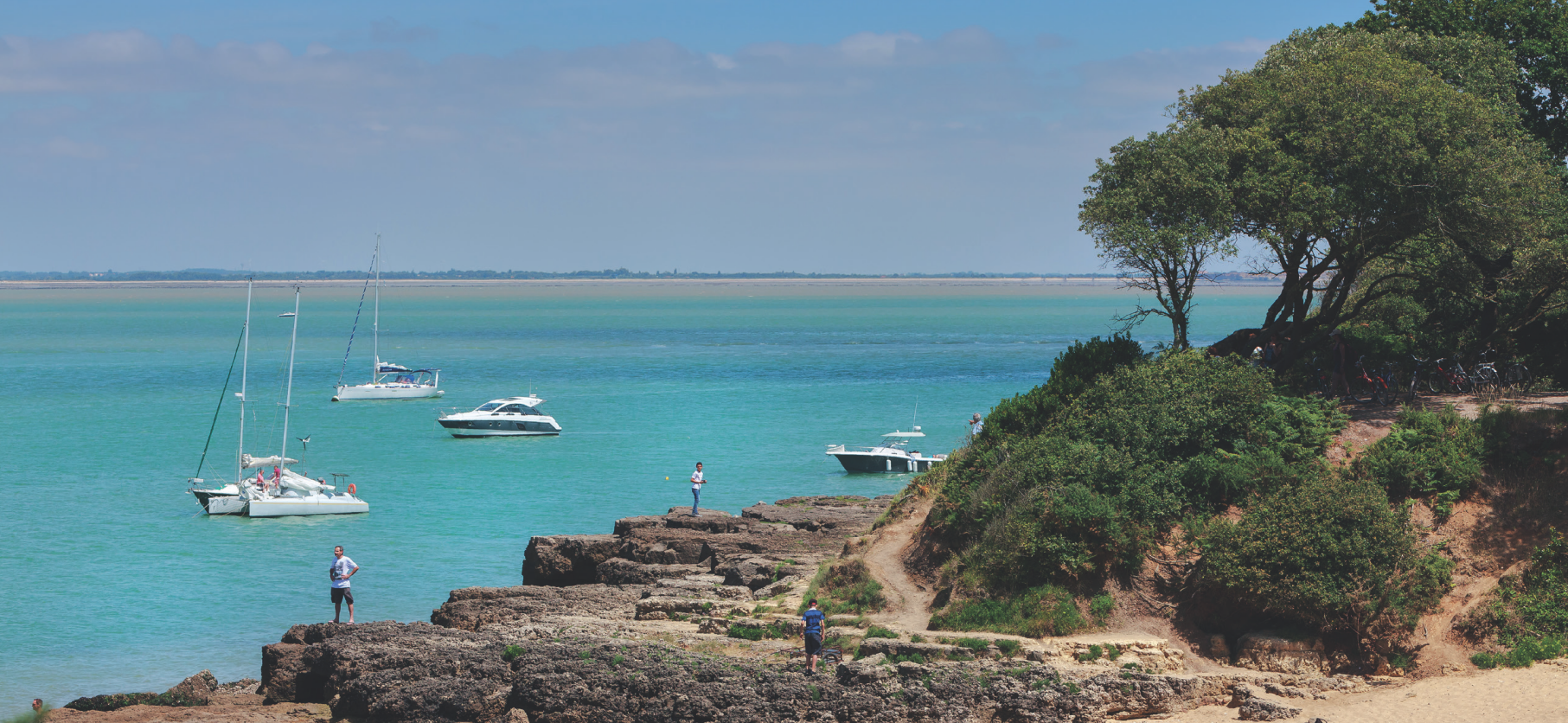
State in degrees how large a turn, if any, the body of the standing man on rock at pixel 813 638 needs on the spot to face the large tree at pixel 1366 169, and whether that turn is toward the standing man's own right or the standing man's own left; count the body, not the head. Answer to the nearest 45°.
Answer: approximately 45° to the standing man's own right

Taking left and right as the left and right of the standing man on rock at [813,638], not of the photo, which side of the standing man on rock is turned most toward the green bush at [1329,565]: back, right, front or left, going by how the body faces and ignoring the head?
right

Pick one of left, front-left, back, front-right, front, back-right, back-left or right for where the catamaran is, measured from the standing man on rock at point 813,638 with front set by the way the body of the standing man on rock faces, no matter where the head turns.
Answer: front-left

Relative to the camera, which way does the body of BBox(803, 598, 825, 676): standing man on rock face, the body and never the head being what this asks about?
away from the camera

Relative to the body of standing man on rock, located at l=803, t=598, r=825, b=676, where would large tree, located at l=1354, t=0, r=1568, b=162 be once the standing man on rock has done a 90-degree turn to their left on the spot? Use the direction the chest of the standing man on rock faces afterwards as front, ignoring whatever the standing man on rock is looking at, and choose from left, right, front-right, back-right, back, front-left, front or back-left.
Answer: back-right

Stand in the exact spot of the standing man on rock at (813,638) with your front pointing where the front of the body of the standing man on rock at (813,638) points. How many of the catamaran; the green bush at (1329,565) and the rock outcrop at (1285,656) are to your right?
2
